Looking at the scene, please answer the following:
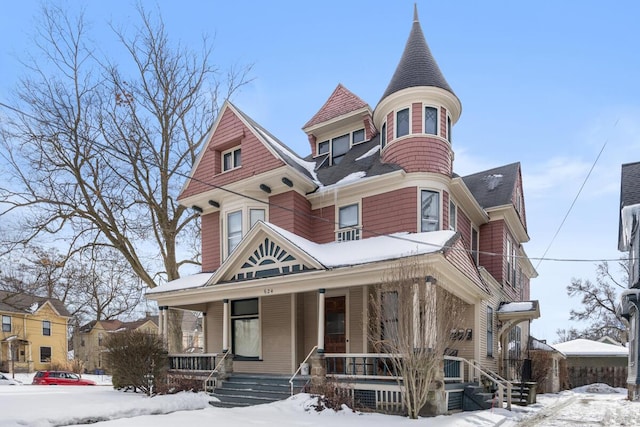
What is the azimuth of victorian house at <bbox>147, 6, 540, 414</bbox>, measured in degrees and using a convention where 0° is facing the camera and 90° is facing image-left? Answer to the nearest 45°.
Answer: approximately 45°

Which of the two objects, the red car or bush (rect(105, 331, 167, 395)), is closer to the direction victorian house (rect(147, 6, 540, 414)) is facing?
the bush

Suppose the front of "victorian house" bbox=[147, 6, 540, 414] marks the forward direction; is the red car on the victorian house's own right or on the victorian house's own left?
on the victorian house's own right
